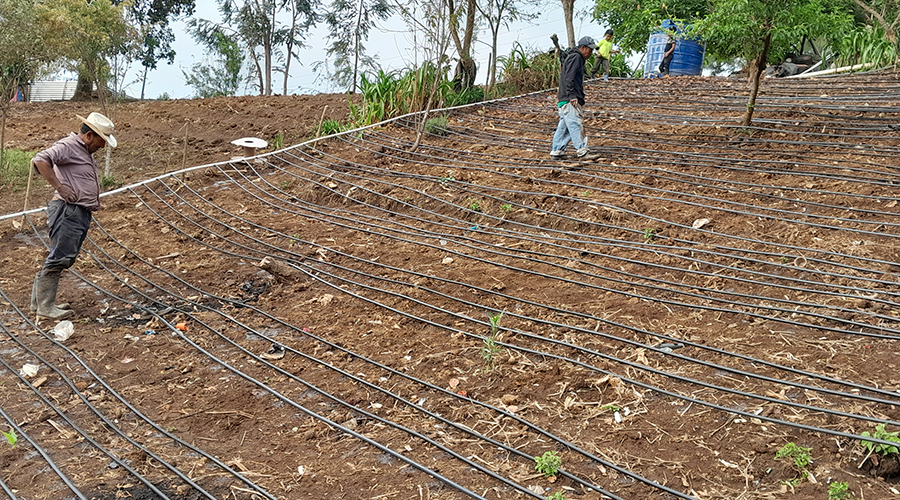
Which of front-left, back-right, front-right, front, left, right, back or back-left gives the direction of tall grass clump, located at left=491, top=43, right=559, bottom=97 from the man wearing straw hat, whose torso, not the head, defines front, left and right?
front-left

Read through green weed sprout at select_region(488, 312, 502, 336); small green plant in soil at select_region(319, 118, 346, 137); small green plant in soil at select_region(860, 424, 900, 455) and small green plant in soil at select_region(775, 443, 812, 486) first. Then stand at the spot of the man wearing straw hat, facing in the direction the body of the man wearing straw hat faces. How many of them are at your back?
0

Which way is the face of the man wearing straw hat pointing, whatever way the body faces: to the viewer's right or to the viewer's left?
to the viewer's right

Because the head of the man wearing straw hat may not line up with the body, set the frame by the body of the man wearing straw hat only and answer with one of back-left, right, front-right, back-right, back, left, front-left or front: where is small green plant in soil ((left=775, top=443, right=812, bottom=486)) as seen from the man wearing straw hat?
front-right

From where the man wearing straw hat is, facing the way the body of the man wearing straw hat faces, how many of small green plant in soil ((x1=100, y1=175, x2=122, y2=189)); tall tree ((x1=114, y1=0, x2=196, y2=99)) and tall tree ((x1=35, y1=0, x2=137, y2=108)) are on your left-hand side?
3

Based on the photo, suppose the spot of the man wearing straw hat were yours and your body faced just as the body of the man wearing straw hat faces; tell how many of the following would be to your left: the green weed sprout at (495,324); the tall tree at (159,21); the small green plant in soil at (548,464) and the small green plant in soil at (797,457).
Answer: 1

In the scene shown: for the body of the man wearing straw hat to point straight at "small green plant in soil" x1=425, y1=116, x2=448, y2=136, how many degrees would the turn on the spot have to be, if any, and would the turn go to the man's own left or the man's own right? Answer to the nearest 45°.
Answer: approximately 45° to the man's own left

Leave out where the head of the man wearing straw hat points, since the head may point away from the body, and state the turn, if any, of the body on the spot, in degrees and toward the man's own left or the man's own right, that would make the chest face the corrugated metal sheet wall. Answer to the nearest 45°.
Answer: approximately 90° to the man's own left

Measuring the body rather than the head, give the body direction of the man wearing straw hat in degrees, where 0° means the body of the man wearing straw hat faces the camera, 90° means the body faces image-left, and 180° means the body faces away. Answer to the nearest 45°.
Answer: approximately 270°

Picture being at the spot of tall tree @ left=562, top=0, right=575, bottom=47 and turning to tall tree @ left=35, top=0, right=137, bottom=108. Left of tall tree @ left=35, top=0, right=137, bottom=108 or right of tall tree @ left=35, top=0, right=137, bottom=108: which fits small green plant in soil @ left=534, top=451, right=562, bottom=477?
left

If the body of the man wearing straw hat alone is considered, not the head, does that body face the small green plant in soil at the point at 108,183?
no

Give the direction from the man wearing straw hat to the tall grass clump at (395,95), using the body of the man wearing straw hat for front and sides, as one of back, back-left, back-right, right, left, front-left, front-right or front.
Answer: front-left
